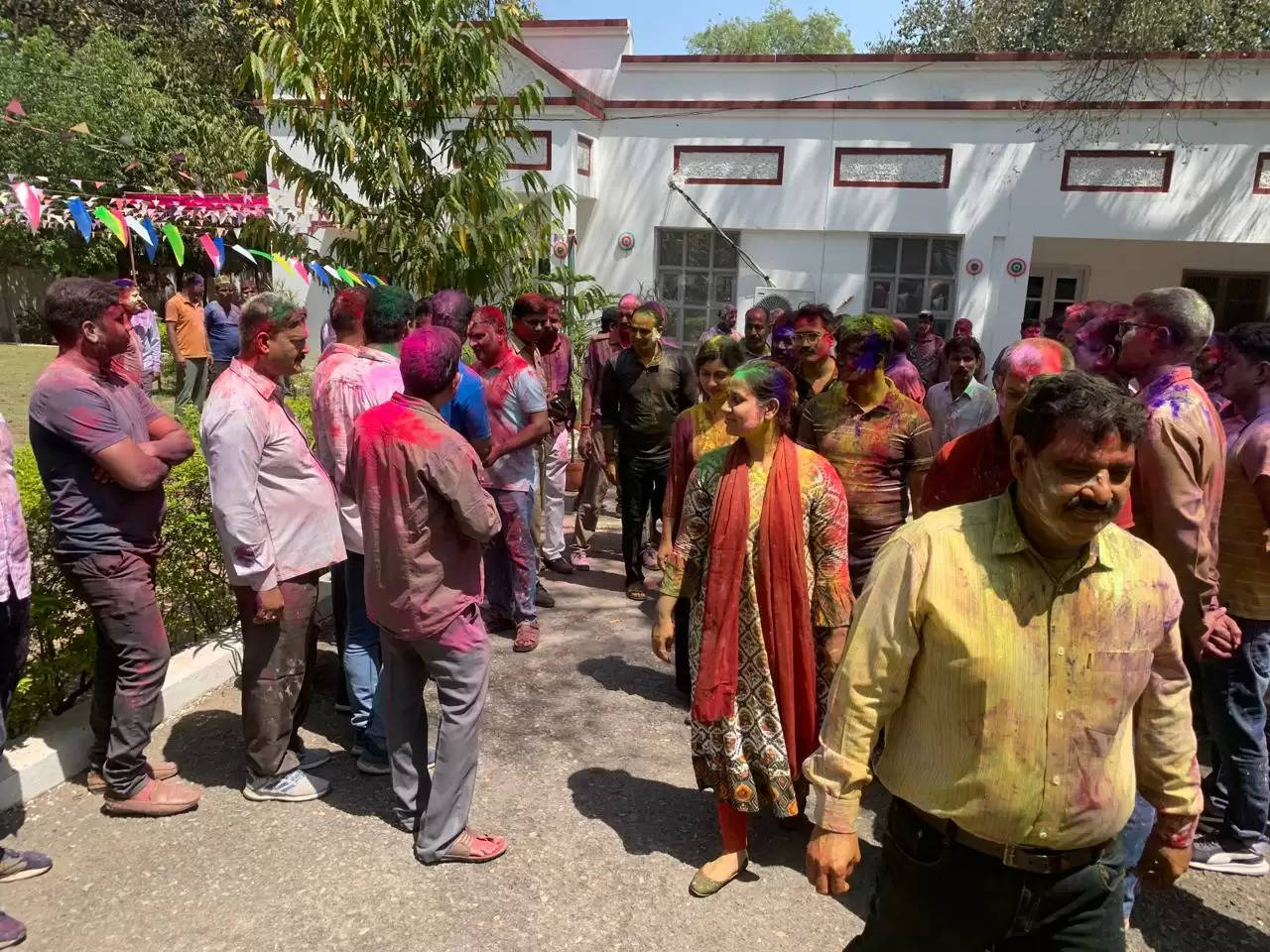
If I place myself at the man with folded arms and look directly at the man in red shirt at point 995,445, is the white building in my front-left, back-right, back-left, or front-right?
front-left

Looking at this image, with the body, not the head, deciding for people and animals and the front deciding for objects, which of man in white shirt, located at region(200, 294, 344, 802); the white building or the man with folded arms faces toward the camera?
the white building

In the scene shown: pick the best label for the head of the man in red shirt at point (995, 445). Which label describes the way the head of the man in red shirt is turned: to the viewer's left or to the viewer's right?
to the viewer's left

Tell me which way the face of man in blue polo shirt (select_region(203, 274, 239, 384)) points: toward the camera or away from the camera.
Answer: toward the camera

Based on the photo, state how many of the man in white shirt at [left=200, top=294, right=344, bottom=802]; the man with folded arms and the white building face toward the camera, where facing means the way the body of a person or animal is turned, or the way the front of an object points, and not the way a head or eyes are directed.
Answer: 1

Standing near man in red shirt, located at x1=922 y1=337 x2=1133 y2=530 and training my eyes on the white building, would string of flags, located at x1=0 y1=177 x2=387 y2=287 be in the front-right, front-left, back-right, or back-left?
front-left

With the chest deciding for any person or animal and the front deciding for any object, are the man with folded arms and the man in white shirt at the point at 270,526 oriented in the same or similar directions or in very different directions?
same or similar directions

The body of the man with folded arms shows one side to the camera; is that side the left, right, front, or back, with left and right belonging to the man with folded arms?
right

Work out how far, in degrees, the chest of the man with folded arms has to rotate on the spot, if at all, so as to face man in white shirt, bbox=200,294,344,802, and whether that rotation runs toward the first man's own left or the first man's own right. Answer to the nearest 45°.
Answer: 0° — they already face them

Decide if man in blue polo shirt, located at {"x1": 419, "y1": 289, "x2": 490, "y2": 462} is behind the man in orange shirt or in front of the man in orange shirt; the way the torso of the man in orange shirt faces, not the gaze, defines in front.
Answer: in front

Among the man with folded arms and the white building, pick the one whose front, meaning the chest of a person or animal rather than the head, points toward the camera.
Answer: the white building

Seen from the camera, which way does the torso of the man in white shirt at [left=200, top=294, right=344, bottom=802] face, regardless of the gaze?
to the viewer's right

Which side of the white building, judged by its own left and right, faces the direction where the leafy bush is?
front

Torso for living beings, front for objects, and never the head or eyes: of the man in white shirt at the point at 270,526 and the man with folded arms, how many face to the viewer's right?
2

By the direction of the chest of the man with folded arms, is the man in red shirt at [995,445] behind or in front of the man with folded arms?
in front

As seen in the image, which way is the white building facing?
toward the camera
